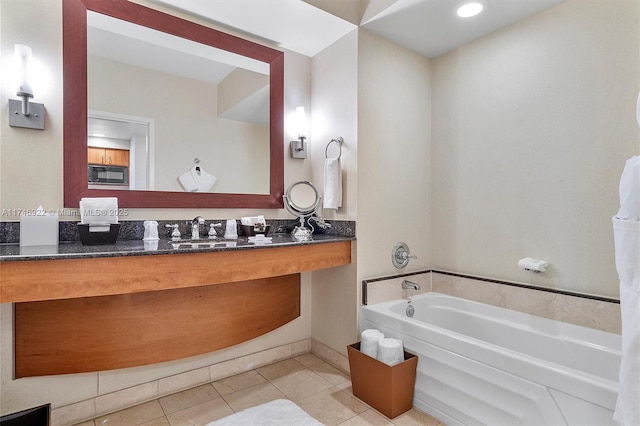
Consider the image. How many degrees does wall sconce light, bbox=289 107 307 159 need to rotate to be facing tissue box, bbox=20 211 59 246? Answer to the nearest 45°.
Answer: approximately 90° to its right

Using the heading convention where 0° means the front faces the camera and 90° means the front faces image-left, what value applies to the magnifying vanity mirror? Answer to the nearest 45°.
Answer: approximately 0°

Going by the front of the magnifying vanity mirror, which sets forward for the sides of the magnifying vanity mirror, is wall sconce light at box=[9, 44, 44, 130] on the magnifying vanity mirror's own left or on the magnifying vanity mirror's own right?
on the magnifying vanity mirror's own right

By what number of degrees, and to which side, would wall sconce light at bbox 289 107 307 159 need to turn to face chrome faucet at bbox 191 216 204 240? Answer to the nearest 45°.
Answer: approximately 90° to its right

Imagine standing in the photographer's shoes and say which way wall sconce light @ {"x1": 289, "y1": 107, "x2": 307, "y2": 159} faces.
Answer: facing the viewer and to the right of the viewer

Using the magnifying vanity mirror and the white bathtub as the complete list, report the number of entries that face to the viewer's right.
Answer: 0

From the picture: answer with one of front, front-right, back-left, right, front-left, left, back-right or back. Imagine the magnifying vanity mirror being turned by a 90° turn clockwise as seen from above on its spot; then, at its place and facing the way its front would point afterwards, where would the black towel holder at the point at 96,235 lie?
front-left

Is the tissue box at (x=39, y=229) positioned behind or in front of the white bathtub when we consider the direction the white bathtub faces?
in front
